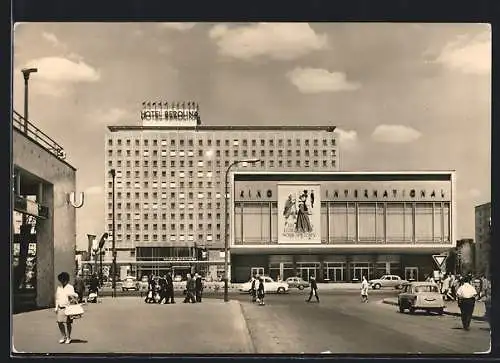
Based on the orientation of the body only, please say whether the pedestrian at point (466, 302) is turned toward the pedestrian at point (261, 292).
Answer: no

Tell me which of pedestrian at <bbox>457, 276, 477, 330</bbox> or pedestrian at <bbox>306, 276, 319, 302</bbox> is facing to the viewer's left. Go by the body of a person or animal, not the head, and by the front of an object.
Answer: pedestrian at <bbox>306, 276, 319, 302</bbox>

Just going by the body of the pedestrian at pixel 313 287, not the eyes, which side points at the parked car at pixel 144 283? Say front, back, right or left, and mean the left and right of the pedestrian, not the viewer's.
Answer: front

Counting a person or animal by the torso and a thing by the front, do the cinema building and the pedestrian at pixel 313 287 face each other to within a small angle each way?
no

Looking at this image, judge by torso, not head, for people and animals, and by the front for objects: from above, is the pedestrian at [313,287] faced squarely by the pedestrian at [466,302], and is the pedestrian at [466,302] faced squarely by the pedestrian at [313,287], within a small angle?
no

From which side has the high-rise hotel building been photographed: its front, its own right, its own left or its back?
front

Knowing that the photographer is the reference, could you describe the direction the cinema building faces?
facing the viewer

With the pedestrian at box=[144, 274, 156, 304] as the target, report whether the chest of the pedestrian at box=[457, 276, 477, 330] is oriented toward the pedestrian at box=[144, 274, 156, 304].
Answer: no

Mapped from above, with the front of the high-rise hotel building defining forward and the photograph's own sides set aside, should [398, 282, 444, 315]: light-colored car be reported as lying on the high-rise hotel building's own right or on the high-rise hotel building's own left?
on the high-rise hotel building's own left

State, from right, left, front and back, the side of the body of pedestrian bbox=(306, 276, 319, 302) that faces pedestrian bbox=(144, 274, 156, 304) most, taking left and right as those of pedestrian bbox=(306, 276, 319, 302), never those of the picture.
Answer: front

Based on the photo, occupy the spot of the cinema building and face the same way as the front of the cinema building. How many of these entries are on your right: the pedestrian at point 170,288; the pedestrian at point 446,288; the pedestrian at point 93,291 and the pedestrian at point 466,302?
2

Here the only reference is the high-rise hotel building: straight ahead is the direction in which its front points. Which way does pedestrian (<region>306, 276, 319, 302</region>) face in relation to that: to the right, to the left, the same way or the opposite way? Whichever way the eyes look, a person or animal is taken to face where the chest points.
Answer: to the right
